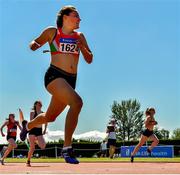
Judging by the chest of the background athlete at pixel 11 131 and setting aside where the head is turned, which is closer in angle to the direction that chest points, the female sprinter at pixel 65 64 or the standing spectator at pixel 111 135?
the female sprinter

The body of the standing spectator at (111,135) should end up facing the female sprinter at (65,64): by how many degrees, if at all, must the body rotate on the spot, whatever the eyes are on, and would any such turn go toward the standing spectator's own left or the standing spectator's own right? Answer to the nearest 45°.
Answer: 0° — they already face them

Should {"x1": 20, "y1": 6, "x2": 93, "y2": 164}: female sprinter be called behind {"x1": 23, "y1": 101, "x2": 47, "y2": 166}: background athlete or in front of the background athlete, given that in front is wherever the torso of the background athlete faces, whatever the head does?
in front

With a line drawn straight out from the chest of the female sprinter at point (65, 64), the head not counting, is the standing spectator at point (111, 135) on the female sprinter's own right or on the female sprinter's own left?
on the female sprinter's own left

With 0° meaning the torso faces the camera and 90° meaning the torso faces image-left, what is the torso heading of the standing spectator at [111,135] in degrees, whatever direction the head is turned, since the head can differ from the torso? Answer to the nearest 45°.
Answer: approximately 0°

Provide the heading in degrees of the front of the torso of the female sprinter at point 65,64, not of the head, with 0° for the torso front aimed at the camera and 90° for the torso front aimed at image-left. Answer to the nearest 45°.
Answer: approximately 315°
